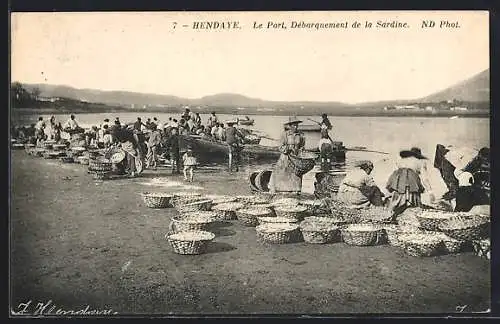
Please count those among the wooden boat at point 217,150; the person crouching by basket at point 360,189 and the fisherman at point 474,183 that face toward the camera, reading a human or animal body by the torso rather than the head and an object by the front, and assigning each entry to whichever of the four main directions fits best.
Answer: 0

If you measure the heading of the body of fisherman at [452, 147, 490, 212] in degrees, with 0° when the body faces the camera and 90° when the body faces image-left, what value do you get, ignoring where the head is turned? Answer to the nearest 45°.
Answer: approximately 90°

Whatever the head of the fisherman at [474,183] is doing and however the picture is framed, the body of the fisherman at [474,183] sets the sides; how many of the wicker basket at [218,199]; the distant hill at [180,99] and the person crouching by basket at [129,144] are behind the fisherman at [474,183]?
0

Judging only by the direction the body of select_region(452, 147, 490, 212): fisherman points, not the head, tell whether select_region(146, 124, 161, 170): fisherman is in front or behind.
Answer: in front
